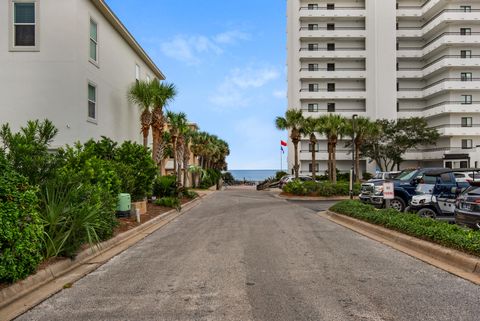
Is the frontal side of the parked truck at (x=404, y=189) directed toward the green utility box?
yes

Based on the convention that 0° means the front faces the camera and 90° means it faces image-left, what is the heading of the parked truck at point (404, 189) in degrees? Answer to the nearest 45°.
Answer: approximately 45°

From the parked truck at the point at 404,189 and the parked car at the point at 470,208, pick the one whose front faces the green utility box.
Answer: the parked truck at the point at 404,189

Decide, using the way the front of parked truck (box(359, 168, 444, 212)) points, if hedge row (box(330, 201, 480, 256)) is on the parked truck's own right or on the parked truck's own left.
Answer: on the parked truck's own left
